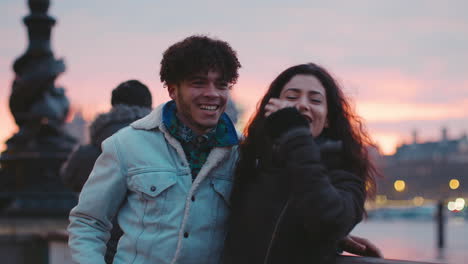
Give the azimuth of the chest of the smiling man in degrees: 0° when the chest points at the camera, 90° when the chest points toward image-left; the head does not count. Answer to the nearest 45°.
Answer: approximately 315°

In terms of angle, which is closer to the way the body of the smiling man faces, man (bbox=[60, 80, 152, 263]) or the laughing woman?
the laughing woman

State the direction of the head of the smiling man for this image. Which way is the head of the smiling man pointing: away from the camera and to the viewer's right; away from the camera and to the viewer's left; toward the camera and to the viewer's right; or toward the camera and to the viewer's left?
toward the camera and to the viewer's right

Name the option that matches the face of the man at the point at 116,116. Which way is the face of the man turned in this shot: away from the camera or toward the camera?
away from the camera

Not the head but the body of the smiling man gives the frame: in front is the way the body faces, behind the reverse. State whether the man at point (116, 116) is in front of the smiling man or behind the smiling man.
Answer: behind
